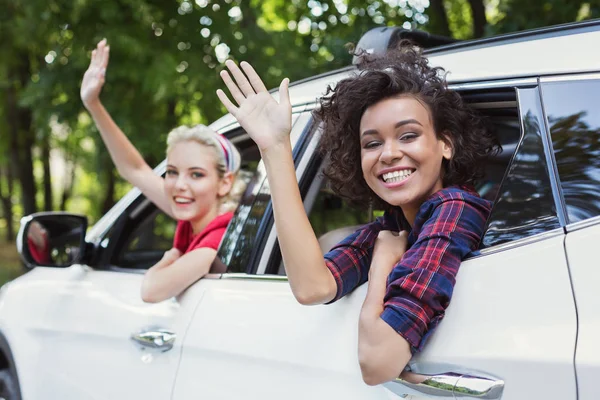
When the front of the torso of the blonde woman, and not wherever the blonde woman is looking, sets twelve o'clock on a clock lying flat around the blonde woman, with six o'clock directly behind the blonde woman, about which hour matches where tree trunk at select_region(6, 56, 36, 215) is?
The tree trunk is roughly at 4 o'clock from the blonde woman.

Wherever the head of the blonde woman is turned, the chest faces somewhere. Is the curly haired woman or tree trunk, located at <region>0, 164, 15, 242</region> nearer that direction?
the curly haired woman

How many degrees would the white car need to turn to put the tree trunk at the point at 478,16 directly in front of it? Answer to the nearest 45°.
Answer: approximately 45° to its right

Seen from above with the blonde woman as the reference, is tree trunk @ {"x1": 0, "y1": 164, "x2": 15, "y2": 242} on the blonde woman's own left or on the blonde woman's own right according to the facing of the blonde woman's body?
on the blonde woman's own right

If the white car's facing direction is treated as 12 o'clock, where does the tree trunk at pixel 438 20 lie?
The tree trunk is roughly at 2 o'clock from the white car.

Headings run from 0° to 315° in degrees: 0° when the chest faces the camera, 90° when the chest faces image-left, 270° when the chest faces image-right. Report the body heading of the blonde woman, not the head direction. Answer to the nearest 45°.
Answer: approximately 45°

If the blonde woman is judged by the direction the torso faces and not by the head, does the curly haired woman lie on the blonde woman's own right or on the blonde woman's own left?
on the blonde woman's own left

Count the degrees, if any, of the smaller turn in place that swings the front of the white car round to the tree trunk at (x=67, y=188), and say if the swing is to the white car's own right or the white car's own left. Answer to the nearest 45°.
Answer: approximately 45° to the white car's own right

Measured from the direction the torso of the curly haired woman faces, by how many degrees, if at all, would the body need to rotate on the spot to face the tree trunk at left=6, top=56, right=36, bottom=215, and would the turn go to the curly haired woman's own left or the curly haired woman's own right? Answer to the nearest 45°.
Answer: approximately 90° to the curly haired woman's own right

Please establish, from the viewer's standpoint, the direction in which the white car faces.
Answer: facing away from the viewer and to the left of the viewer

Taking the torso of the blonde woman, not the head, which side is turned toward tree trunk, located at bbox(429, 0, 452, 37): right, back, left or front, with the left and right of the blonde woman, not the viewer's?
back
